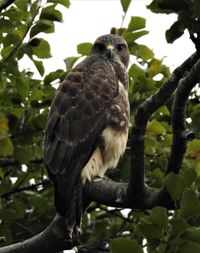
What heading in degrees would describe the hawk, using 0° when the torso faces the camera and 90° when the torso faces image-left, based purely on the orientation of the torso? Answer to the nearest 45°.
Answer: approximately 270°
